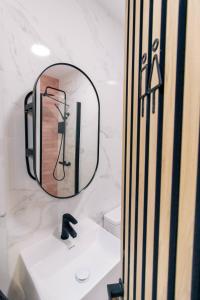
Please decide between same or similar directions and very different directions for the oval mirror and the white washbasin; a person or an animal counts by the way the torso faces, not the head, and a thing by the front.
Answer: same or similar directions

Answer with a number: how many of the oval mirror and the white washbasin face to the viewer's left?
0

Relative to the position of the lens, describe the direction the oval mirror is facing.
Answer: facing the viewer and to the right of the viewer

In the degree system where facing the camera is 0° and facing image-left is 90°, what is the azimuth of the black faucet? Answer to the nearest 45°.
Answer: approximately 315°

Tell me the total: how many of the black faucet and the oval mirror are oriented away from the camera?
0
